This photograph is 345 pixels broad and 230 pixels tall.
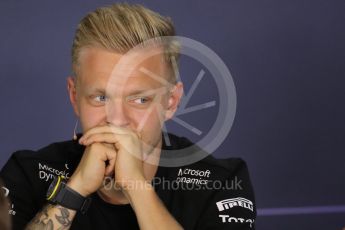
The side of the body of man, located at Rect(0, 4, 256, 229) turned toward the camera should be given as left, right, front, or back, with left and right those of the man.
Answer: front

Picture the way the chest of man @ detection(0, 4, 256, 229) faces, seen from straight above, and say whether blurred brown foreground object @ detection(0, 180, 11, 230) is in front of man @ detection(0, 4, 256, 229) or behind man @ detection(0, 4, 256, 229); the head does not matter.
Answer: in front

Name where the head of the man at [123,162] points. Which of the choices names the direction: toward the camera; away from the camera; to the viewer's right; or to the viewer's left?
toward the camera
